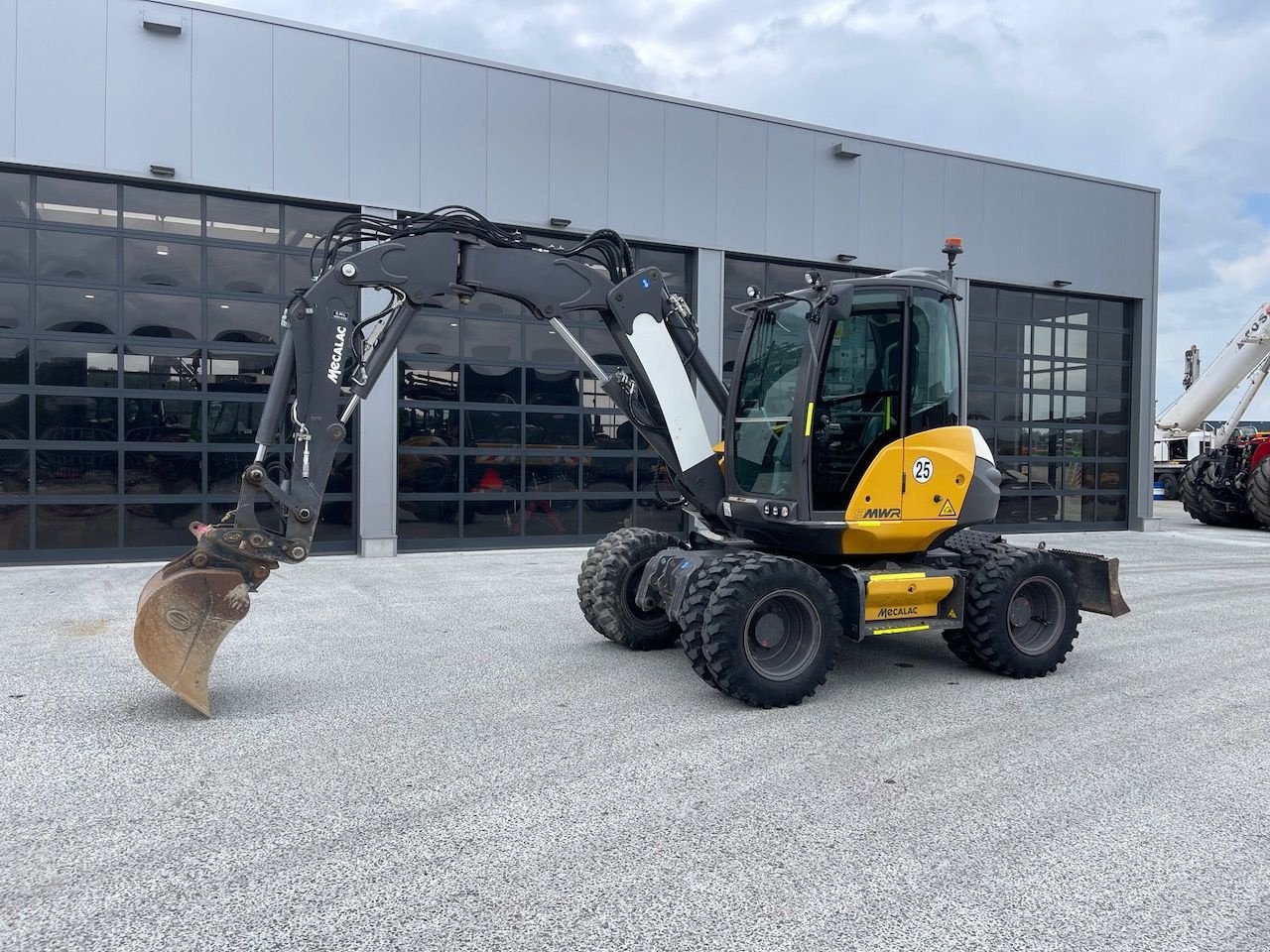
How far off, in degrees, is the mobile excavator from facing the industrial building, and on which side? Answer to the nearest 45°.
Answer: approximately 90° to its right

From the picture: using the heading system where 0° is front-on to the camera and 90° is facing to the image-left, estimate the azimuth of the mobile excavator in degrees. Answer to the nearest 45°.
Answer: approximately 45°

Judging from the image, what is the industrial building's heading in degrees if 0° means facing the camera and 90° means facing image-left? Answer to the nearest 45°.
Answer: approximately 315°

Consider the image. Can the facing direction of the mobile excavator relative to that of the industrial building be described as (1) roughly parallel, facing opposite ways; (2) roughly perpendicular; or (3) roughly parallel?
roughly perpendicular

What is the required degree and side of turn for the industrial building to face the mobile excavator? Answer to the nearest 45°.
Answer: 0° — it already faces it
